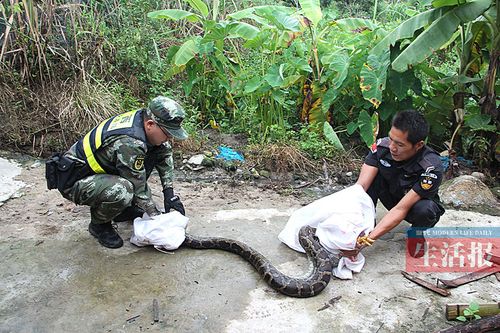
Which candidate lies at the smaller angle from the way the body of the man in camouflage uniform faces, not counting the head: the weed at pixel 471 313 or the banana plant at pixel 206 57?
the weed

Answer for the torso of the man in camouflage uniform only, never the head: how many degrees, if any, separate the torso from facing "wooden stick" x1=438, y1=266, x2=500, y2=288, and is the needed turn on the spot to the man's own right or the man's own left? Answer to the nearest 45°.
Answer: approximately 45° to the man's own right

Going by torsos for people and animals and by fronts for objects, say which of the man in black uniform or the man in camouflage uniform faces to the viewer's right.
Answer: the man in camouflage uniform

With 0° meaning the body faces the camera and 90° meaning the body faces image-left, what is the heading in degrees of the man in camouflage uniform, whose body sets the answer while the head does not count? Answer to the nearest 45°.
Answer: approximately 270°

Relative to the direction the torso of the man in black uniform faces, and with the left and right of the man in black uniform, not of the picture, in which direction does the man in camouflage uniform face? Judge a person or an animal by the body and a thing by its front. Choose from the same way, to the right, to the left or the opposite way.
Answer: the opposite way

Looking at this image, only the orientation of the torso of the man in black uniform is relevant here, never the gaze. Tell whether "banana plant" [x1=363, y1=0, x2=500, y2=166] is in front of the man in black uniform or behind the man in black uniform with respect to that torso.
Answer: behind

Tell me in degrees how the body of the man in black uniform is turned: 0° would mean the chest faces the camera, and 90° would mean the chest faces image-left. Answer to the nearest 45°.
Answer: approximately 45°

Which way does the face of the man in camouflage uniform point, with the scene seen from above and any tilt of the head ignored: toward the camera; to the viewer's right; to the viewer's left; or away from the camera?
to the viewer's right

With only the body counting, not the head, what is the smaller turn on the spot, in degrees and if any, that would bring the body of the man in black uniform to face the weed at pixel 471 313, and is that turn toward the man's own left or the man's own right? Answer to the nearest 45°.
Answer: approximately 90° to the man's own left

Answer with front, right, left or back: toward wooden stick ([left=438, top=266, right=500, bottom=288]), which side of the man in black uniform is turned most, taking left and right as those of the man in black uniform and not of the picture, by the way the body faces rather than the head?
left
